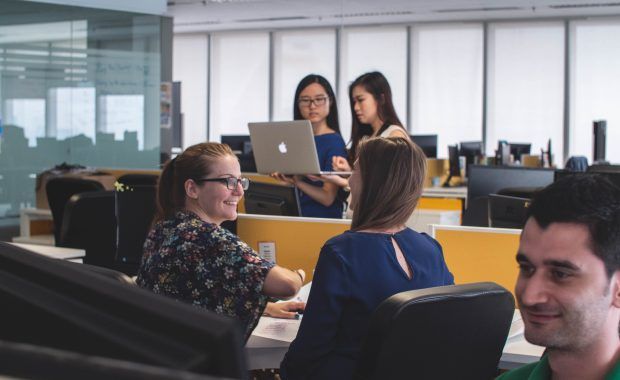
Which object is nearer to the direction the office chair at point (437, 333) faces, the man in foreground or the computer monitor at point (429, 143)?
the computer monitor

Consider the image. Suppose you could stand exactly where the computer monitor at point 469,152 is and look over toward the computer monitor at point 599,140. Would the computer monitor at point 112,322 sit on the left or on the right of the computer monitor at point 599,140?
right

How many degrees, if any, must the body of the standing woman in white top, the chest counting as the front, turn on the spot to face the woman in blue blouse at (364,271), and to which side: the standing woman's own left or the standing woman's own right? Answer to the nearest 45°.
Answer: approximately 45° to the standing woman's own left
